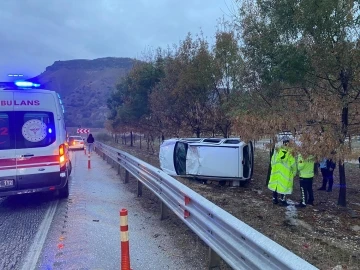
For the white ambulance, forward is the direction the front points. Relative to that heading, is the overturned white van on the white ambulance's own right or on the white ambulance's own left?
on the white ambulance's own right

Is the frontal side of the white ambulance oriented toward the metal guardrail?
no

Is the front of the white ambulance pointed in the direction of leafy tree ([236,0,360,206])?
no

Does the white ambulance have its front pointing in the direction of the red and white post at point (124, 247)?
no

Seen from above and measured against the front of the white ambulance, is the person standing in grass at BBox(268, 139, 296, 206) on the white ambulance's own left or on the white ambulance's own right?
on the white ambulance's own right

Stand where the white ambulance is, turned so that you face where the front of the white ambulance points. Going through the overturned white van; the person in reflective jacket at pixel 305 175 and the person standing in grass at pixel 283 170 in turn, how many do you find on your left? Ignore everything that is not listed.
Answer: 0

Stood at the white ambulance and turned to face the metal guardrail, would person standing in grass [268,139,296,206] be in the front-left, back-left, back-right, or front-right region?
front-left
